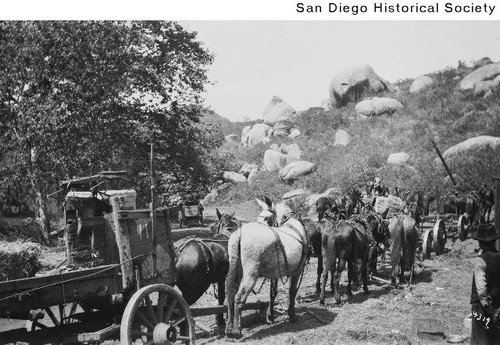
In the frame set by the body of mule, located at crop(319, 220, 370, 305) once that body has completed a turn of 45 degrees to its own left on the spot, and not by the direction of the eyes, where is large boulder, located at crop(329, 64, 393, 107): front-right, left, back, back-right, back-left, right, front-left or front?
front

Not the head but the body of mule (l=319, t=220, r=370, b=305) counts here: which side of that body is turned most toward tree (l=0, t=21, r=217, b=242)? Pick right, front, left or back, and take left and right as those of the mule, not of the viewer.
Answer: left

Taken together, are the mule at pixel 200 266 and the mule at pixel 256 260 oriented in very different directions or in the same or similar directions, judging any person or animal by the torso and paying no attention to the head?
same or similar directions

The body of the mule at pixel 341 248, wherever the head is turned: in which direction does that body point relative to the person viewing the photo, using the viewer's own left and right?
facing away from the viewer and to the right of the viewer

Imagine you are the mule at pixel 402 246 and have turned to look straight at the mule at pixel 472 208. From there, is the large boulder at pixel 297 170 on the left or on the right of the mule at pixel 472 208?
left

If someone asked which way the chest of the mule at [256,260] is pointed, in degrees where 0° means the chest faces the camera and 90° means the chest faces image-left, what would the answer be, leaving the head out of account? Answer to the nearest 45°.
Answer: approximately 225°

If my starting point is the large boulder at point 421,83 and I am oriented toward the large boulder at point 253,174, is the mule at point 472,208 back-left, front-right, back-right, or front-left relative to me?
front-left

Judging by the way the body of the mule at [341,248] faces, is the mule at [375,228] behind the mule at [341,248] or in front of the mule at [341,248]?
in front

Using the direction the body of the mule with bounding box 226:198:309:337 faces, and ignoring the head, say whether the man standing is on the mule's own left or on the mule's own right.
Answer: on the mule's own right

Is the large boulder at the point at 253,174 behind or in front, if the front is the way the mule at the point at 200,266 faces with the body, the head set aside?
in front

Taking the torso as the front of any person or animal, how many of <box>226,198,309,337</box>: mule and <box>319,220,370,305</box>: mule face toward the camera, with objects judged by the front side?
0

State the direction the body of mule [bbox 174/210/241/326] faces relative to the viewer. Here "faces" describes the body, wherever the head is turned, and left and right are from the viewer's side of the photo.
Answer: facing away from the viewer and to the right of the viewer

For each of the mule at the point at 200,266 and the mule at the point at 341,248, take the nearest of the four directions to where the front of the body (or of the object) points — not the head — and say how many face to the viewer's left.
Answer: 0

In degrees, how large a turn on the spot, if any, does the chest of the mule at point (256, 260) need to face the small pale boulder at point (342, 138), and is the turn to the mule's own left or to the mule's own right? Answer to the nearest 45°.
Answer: approximately 45° to the mule's own left

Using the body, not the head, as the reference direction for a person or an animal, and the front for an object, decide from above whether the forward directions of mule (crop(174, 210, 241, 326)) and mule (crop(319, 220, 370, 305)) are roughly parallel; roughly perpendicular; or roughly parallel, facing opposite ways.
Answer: roughly parallel
